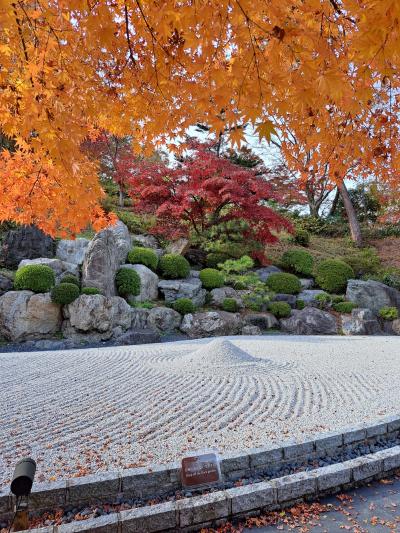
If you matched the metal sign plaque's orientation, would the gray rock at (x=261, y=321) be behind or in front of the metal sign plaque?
behind

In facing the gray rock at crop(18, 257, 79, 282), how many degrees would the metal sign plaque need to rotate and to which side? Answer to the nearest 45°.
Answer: approximately 135° to its right

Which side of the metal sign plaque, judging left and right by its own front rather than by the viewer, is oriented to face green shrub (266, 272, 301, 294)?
back

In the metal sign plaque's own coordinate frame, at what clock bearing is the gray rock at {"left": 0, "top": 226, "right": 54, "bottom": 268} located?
The gray rock is roughly at 5 o'clock from the metal sign plaque.

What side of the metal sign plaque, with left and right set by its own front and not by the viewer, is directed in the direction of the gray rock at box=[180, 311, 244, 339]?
back

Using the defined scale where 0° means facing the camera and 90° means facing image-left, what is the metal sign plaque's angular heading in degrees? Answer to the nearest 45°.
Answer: approximately 0°

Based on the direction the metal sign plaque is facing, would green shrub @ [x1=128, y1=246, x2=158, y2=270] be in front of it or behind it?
behind

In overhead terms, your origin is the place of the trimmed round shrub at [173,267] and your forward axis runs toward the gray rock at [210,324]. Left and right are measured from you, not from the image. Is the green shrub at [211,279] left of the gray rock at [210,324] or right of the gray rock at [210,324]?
left

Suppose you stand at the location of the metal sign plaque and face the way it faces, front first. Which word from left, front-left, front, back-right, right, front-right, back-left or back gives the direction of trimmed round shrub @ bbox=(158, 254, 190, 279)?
back

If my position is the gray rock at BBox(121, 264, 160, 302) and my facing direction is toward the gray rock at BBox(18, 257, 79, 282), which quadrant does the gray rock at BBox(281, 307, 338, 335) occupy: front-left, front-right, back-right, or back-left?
back-left

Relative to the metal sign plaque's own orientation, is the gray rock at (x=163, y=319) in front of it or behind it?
behind

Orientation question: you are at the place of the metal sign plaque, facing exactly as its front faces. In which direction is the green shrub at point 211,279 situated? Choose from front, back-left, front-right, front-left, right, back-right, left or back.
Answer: back

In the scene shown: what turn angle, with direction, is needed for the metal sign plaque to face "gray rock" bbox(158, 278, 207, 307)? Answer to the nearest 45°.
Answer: approximately 180°

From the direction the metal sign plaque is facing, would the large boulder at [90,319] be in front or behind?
behind

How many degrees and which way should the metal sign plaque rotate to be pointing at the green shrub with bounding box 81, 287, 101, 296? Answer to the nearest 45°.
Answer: approximately 180°

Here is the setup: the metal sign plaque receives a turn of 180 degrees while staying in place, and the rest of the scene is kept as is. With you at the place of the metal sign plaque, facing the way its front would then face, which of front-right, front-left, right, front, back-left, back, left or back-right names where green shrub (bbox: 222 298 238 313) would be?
front
